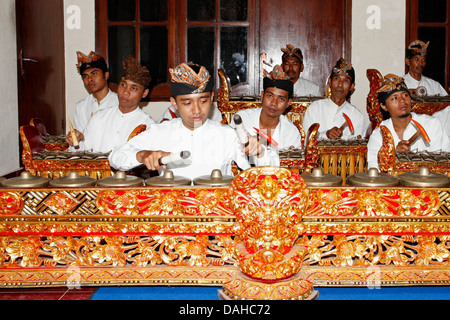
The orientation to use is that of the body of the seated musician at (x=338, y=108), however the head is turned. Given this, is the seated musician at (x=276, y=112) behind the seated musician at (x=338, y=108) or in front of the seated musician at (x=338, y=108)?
in front

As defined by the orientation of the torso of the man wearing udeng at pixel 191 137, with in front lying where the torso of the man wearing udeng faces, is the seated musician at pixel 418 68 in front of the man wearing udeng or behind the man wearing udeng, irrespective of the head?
behind

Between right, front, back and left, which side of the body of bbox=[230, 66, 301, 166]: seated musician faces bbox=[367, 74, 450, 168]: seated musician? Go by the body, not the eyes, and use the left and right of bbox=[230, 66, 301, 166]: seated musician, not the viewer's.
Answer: left

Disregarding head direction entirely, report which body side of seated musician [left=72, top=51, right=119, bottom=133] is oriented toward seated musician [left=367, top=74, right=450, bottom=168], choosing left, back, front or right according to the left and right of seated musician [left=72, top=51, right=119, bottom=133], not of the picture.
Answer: left

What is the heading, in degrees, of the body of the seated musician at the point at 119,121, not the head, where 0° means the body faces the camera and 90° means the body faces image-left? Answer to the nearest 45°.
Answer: approximately 45°

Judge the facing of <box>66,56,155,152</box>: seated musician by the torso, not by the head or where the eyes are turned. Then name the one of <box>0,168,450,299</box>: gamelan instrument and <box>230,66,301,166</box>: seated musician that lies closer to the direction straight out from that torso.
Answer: the gamelan instrument
